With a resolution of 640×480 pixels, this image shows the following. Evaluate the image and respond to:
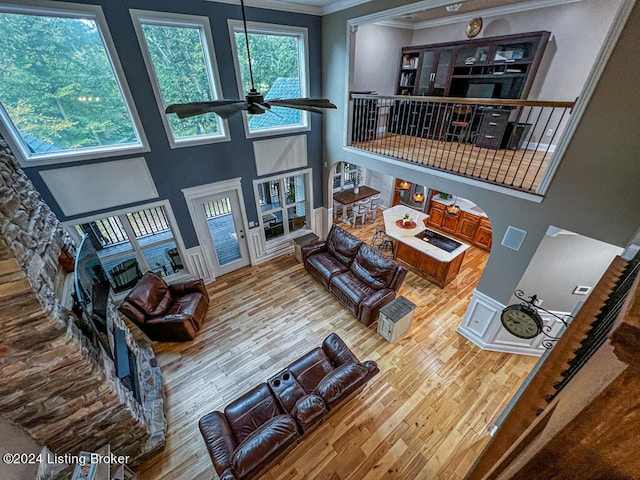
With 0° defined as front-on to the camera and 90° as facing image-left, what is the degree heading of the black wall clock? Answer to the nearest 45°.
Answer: approximately 45°

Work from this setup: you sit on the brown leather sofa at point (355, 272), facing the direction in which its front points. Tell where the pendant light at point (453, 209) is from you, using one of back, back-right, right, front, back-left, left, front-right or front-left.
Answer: back

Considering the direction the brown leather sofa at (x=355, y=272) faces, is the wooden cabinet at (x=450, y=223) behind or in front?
behind

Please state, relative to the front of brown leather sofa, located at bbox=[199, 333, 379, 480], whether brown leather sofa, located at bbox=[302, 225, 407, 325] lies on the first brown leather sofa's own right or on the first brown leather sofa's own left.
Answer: on the first brown leather sofa's own right

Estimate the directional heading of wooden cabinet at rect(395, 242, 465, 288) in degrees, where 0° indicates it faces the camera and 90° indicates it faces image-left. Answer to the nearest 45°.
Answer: approximately 45°

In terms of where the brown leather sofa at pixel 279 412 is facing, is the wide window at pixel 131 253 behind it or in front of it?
in front

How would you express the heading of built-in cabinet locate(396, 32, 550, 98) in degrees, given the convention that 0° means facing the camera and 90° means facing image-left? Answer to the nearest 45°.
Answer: approximately 45°

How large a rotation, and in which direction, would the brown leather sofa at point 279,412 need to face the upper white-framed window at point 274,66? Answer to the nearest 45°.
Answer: approximately 45° to its right

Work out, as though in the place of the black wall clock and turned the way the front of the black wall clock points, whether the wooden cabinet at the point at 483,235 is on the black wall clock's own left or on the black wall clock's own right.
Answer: on the black wall clock's own right
